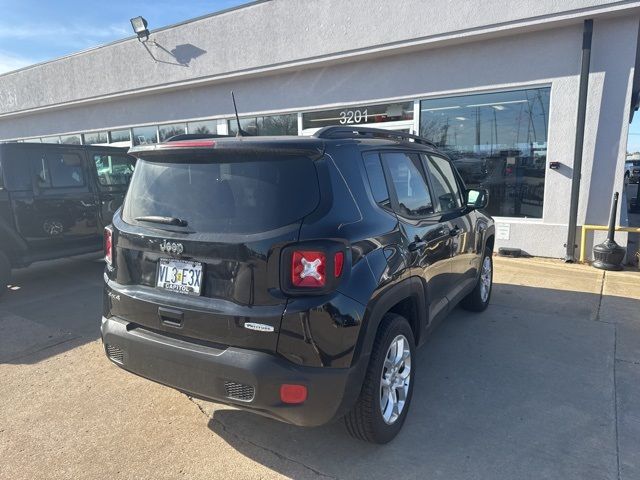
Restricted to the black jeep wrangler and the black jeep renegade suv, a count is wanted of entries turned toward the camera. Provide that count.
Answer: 0

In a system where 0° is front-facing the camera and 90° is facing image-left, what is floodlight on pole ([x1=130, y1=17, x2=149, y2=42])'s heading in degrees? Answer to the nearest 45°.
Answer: approximately 45°

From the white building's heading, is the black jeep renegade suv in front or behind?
in front

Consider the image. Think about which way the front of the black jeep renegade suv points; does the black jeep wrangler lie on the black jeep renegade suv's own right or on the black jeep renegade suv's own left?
on the black jeep renegade suv's own left

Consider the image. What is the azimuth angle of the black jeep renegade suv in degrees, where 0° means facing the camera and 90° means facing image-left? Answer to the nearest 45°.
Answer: approximately 225°

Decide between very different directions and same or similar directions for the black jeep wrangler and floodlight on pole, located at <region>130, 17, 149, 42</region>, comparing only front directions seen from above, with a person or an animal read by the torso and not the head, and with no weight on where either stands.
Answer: very different directions

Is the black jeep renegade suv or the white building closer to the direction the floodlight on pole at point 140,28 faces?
the black jeep renegade suv

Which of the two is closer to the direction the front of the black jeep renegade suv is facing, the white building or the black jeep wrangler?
the white building

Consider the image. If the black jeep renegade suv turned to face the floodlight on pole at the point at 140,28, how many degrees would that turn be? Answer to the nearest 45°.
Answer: approximately 45° to its left

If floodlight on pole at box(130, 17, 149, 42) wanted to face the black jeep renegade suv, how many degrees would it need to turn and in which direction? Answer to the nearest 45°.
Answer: approximately 45° to its left

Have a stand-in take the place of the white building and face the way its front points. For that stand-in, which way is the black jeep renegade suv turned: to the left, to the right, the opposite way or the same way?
the opposite way

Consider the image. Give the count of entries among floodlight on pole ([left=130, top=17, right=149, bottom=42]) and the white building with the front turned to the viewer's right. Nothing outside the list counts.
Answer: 0
